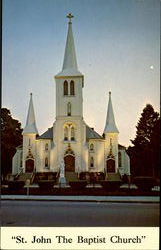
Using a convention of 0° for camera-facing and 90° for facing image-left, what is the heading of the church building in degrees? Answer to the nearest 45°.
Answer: approximately 0°
